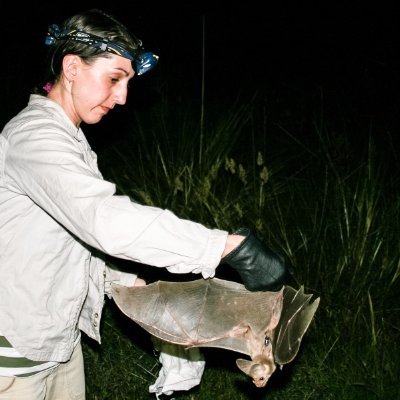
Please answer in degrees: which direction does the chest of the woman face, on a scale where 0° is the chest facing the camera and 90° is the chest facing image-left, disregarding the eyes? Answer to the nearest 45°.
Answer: approximately 270°
